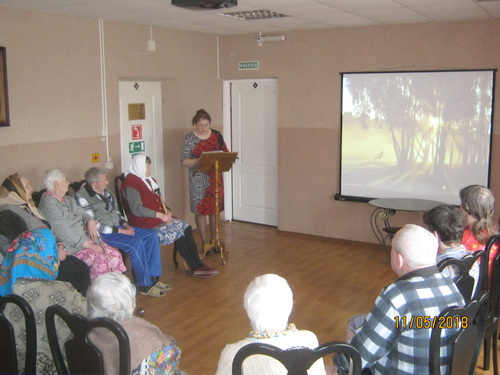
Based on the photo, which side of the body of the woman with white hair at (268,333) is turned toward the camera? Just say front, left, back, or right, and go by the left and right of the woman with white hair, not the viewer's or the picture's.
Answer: back

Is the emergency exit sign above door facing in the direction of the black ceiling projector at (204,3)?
yes

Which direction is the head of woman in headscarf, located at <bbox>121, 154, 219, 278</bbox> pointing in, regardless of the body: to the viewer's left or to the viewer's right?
to the viewer's right

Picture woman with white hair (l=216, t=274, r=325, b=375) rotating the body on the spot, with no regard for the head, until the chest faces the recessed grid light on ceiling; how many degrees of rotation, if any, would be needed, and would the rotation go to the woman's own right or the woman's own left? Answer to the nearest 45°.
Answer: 0° — they already face it

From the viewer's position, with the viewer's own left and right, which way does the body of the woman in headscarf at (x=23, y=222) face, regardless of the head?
facing to the right of the viewer

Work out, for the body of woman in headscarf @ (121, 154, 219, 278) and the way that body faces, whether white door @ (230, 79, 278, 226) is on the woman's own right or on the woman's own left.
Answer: on the woman's own left

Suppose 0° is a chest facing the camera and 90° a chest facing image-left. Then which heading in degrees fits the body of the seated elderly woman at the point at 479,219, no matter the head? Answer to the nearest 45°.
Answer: approximately 135°

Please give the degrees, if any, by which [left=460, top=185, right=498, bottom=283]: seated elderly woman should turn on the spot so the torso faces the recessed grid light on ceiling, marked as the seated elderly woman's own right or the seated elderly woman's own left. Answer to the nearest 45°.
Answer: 0° — they already face it

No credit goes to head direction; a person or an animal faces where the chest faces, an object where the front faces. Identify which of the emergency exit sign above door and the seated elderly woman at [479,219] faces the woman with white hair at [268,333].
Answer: the emergency exit sign above door

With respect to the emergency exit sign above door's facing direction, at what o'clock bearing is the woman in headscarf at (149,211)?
The woman in headscarf is roughly at 1 o'clock from the emergency exit sign above door.

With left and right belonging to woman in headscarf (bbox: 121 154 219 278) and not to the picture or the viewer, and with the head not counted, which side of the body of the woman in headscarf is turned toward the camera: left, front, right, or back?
right

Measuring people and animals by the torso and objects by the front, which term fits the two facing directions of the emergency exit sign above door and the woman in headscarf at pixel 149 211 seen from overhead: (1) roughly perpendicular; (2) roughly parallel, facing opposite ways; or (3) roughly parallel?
roughly perpendicular
